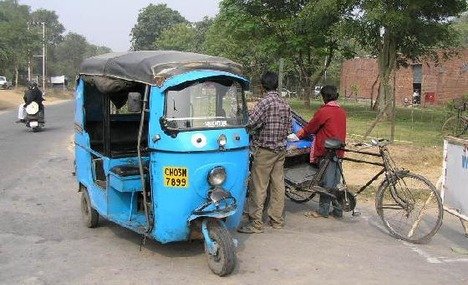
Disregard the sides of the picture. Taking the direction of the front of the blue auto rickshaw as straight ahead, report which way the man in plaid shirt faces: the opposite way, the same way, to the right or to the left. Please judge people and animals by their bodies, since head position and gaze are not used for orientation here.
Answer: the opposite way

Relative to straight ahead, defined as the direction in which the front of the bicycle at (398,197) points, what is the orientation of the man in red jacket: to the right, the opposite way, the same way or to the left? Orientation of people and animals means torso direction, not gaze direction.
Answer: the opposite way

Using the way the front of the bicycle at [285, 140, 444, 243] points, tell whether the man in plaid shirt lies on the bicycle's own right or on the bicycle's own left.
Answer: on the bicycle's own right

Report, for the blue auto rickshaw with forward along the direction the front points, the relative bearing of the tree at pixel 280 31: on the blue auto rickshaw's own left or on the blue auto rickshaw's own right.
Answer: on the blue auto rickshaw's own left

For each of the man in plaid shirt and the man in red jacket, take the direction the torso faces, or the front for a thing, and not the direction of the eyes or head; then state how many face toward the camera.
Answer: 0

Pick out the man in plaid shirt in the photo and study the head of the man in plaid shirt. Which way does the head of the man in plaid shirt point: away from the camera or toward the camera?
away from the camera

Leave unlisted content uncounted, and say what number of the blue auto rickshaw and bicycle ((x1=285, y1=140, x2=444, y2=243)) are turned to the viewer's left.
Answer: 0

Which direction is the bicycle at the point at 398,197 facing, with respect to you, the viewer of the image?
facing the viewer and to the right of the viewer
